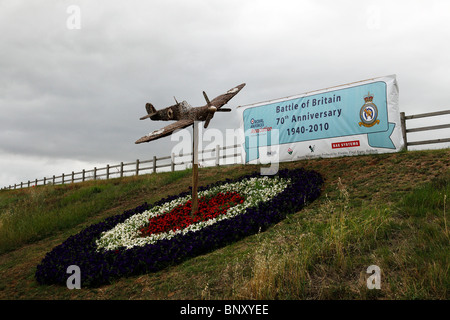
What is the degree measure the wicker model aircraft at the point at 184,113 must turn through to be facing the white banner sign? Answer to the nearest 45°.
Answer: approximately 90° to its left

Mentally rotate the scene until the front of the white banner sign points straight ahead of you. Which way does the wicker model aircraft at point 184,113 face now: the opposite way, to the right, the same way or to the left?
to the left

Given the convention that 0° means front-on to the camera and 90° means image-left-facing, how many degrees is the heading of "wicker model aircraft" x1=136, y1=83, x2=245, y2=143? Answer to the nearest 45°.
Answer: approximately 315°

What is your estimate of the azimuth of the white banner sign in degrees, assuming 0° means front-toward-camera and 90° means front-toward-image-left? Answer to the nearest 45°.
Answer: approximately 45°

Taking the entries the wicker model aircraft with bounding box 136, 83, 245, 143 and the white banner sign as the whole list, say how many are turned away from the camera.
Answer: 0

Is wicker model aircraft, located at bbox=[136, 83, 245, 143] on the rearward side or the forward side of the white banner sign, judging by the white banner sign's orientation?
on the forward side
